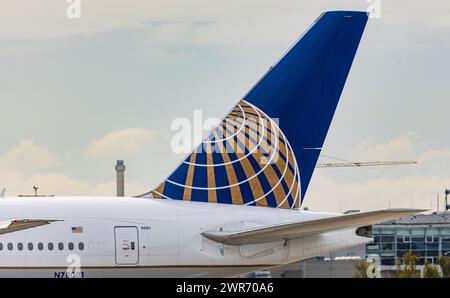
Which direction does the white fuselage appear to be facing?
to the viewer's left
